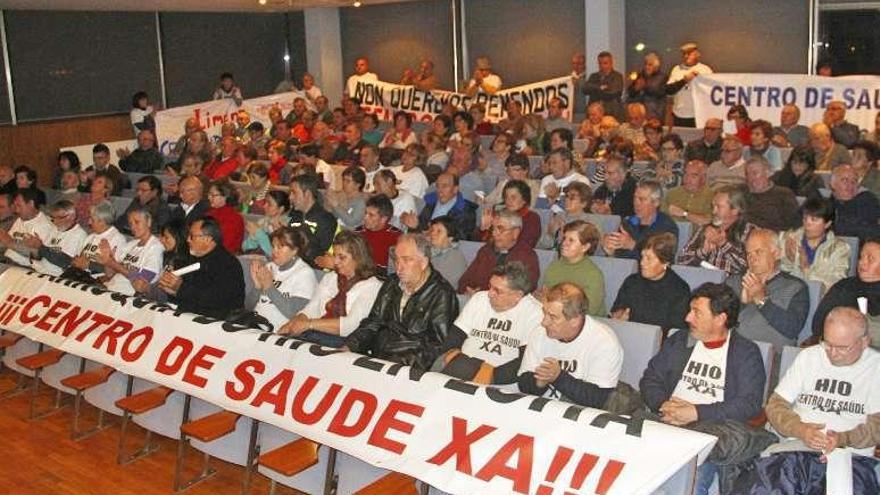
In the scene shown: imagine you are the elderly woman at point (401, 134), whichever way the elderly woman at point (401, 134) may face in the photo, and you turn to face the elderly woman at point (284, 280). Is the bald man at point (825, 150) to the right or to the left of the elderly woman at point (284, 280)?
left

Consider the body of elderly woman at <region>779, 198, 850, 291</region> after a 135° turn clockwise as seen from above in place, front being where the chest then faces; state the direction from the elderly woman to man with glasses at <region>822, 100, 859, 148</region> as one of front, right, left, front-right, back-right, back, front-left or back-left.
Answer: front

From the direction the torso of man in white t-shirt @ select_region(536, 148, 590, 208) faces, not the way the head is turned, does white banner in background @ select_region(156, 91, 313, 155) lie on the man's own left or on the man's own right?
on the man's own right

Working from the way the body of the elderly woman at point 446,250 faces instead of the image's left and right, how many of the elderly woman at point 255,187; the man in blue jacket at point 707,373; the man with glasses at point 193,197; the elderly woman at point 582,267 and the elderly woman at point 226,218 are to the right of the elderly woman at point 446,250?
3

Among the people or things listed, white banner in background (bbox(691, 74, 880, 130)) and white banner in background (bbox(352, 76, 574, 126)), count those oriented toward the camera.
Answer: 2

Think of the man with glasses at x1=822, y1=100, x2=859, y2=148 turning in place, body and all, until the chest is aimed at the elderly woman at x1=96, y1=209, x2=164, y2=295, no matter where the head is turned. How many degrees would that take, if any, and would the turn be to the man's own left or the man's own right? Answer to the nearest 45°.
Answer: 0° — they already face them

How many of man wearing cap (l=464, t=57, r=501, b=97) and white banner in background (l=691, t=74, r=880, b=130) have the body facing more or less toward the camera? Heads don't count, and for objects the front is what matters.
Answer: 2

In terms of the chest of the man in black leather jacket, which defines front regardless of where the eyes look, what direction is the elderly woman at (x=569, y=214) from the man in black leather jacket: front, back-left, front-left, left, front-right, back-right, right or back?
back

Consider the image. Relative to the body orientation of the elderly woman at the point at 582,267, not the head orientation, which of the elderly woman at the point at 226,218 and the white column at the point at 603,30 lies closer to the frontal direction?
the elderly woman

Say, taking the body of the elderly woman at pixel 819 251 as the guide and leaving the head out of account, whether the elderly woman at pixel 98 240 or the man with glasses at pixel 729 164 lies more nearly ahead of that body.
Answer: the elderly woman

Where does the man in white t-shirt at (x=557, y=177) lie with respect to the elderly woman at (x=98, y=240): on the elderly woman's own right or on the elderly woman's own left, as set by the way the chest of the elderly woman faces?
on the elderly woman's own left

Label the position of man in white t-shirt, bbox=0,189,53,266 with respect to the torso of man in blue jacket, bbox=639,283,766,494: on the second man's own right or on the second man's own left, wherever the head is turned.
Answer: on the second man's own right
